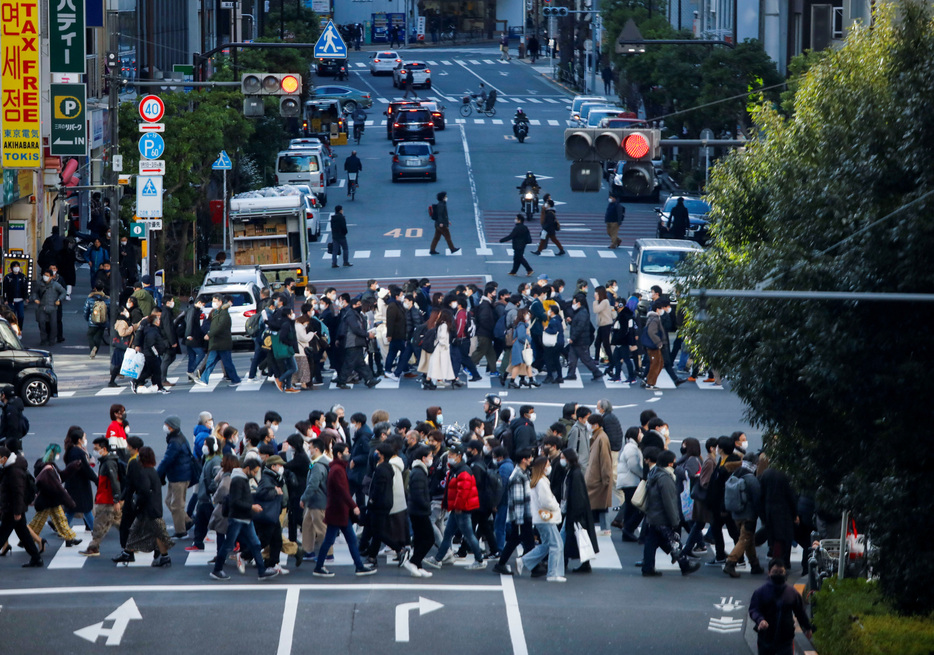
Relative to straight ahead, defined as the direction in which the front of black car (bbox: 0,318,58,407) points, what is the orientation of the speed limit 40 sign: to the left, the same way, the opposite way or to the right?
to the right

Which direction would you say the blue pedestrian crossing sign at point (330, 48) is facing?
toward the camera

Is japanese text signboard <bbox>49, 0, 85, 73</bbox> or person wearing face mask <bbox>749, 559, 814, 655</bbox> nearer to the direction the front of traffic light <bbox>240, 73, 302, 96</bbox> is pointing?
the person wearing face mask

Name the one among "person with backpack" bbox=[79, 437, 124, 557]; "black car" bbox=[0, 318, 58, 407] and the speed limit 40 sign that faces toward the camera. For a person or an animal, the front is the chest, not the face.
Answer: the speed limit 40 sign

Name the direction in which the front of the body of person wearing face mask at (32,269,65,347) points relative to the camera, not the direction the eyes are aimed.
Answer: toward the camera

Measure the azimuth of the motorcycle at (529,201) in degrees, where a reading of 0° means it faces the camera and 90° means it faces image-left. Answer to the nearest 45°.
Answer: approximately 0°

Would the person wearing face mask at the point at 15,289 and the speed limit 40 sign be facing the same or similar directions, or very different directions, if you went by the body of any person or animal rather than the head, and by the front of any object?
same or similar directions

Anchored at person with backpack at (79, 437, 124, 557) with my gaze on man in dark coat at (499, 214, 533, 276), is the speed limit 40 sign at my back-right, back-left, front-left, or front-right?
front-left

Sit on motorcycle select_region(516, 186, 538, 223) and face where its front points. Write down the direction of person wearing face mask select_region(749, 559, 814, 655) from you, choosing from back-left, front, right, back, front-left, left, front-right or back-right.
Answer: front

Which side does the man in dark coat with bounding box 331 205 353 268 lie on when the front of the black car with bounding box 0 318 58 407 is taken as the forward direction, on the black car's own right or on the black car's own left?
on the black car's own left

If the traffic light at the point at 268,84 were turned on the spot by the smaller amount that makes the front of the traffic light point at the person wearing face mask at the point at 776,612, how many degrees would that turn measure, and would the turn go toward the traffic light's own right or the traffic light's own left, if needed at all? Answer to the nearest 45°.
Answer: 0° — it already faces them

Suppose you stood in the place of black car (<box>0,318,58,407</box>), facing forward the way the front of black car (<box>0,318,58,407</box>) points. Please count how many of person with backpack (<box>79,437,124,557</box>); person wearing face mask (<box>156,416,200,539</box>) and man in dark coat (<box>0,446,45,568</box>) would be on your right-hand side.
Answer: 3

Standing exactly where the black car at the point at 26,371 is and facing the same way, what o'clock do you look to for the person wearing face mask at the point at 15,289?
The person wearing face mask is roughly at 9 o'clock from the black car.

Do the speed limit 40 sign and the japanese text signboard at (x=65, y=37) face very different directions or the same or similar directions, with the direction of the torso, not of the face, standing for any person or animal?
same or similar directions

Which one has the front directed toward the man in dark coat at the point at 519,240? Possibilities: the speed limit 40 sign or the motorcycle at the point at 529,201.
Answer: the motorcycle

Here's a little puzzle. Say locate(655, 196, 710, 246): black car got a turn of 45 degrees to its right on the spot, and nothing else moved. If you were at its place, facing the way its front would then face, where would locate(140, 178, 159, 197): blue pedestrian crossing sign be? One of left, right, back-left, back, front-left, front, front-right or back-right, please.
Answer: front

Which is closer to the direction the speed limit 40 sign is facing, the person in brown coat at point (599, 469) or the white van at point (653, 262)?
the person in brown coat
